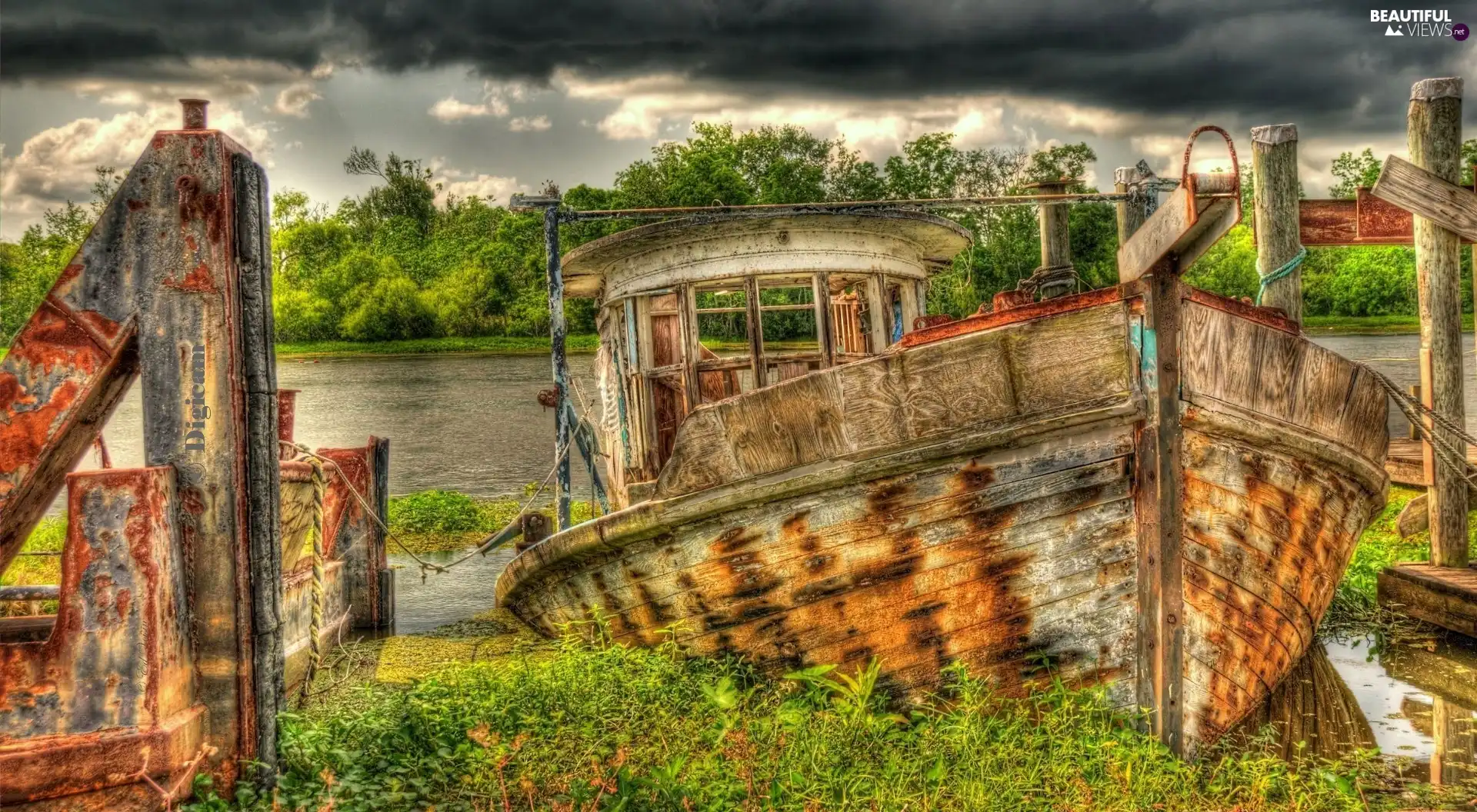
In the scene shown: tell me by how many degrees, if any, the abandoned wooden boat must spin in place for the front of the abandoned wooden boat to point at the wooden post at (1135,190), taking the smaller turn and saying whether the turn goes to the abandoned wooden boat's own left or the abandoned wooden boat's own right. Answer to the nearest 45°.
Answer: approximately 135° to the abandoned wooden boat's own left

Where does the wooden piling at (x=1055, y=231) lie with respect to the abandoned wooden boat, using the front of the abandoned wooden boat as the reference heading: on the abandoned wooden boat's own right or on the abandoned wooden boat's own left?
on the abandoned wooden boat's own left

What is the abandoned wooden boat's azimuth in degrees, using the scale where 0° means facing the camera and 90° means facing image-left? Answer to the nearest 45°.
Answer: approximately 315°

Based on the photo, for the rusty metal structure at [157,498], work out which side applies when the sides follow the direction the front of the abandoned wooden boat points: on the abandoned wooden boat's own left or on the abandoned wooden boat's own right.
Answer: on the abandoned wooden boat's own right

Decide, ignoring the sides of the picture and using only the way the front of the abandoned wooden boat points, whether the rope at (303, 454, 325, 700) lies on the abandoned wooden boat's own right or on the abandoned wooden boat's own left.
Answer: on the abandoned wooden boat's own right
